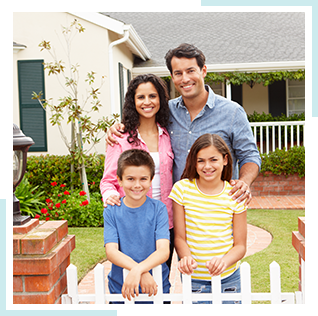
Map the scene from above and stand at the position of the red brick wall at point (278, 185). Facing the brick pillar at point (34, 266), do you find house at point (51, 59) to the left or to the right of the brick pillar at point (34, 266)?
right

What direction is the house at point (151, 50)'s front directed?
toward the camera

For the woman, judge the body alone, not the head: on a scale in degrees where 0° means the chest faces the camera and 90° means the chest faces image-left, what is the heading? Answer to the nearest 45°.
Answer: approximately 0°

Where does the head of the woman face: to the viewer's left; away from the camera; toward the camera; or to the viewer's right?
toward the camera

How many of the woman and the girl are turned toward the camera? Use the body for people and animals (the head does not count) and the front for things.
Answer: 2

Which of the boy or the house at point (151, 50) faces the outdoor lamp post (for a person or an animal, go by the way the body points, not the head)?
the house

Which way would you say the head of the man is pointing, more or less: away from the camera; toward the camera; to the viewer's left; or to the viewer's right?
toward the camera

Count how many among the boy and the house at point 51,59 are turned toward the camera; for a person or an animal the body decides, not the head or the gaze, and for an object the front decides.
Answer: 2

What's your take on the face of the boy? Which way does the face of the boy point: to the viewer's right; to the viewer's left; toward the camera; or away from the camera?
toward the camera

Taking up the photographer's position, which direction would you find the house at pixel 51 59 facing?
facing the viewer

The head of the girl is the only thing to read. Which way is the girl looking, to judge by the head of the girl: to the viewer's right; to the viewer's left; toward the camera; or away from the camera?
toward the camera

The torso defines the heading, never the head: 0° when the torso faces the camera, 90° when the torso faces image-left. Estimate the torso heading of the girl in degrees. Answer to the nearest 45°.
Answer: approximately 0°

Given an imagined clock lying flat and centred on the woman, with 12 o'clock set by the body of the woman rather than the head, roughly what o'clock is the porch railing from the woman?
The porch railing is roughly at 7 o'clock from the woman.
